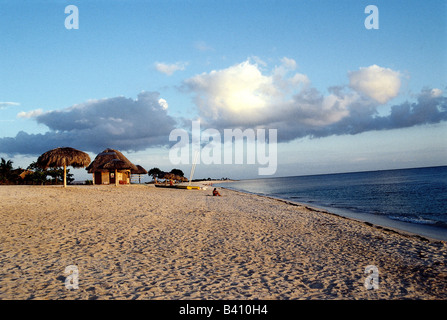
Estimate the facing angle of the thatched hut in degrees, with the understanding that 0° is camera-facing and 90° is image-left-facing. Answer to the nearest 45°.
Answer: approximately 0°
